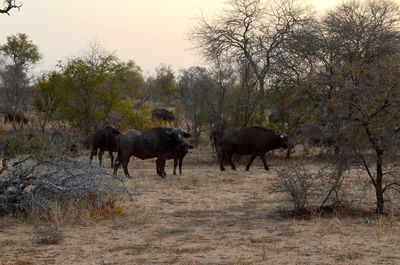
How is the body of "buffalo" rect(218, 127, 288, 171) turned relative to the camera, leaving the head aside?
to the viewer's right

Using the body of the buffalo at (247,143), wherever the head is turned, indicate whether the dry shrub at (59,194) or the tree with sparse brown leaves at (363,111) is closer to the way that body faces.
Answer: the tree with sparse brown leaves

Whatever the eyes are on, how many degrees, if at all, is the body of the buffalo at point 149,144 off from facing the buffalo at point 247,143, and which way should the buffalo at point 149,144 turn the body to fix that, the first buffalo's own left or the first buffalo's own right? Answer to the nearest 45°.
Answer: approximately 45° to the first buffalo's own left

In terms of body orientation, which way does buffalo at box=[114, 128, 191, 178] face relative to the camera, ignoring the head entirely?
to the viewer's right

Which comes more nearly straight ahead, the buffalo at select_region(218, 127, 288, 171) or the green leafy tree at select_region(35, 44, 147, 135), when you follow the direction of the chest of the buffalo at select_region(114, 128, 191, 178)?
the buffalo

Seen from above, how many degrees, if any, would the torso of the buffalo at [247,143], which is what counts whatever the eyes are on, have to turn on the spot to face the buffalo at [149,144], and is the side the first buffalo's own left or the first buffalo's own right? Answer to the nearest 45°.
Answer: approximately 135° to the first buffalo's own right

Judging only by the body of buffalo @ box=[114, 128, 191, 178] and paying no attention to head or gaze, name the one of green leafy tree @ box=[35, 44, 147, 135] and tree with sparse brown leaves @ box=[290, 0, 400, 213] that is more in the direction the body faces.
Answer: the tree with sparse brown leaves

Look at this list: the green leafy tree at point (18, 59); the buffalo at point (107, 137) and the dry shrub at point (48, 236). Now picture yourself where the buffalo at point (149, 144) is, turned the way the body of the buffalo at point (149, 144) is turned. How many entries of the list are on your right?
1

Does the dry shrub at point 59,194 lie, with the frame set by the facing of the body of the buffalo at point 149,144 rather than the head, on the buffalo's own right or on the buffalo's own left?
on the buffalo's own right

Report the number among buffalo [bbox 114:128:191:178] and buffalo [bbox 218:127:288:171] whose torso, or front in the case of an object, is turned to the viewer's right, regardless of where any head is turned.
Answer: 2

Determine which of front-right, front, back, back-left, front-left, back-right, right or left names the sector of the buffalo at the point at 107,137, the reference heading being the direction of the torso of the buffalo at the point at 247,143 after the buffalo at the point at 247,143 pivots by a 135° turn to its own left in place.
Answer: front-left

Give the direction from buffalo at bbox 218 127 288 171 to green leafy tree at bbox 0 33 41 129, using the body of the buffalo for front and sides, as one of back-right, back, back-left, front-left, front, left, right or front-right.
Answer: back-left
